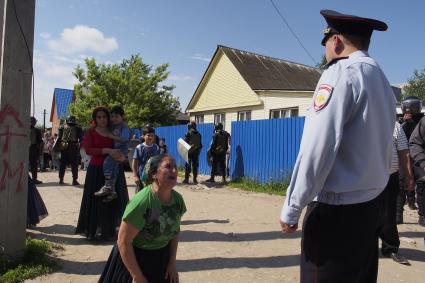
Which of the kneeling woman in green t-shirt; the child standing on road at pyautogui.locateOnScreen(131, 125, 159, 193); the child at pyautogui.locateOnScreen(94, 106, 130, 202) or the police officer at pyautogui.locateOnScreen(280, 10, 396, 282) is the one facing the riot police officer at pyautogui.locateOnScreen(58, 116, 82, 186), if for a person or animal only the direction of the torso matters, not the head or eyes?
the police officer

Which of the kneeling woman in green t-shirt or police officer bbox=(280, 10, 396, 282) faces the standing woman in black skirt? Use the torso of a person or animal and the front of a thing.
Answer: the police officer

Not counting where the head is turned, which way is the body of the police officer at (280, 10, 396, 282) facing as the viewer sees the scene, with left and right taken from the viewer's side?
facing away from the viewer and to the left of the viewer

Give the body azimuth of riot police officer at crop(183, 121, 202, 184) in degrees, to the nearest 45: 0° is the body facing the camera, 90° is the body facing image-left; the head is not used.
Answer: approximately 45°

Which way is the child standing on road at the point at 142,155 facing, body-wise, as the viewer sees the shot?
toward the camera

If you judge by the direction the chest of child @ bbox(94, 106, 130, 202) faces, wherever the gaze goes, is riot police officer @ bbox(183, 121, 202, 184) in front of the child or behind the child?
behind

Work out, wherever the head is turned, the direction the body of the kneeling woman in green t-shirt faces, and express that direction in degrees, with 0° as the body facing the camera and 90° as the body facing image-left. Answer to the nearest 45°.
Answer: approximately 315°

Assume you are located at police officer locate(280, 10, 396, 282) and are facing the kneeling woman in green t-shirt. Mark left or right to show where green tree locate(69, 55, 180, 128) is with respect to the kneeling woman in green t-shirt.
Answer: right

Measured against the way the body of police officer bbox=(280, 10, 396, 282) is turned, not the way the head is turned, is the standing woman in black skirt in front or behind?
in front

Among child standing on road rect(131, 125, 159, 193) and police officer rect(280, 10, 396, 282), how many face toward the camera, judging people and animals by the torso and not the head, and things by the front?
1

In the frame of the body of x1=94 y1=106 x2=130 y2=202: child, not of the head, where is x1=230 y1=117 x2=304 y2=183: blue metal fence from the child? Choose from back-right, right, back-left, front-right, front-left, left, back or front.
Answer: back

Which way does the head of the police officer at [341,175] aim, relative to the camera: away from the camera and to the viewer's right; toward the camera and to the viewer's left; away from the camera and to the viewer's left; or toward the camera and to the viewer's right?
away from the camera and to the viewer's left
